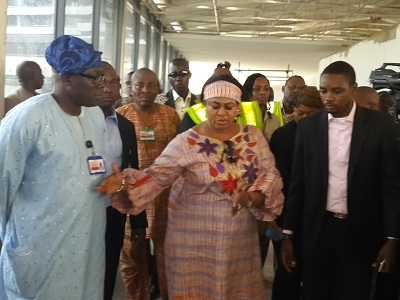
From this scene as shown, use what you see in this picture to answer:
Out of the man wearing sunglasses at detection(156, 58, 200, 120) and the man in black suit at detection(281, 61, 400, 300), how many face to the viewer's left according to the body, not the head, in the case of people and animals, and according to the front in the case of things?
0

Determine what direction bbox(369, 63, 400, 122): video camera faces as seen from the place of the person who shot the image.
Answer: facing to the left of the viewer

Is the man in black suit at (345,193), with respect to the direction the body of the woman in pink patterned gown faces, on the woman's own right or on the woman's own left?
on the woman's own left

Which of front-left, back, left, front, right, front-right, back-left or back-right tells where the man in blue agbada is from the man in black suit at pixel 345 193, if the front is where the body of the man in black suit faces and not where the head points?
front-right

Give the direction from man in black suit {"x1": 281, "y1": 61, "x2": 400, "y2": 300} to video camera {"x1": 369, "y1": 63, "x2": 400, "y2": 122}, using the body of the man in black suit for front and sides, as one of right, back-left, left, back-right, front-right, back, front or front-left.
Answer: back

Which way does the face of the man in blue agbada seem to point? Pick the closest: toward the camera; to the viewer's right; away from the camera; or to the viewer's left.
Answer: to the viewer's right

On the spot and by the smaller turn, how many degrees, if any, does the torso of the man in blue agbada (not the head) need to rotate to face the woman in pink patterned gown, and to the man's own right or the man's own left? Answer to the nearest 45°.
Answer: approximately 90° to the man's own left

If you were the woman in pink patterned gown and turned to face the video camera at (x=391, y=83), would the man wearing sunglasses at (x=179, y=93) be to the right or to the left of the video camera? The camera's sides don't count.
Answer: left
